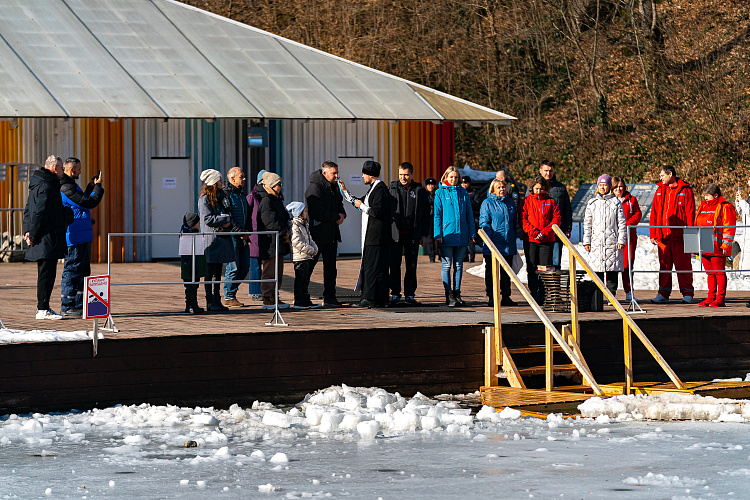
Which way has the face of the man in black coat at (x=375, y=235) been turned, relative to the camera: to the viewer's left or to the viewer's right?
to the viewer's left

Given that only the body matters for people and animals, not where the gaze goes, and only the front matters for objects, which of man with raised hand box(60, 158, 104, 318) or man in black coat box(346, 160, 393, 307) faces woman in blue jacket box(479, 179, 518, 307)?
the man with raised hand

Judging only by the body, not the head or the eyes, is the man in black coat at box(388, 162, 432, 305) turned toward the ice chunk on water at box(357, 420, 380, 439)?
yes

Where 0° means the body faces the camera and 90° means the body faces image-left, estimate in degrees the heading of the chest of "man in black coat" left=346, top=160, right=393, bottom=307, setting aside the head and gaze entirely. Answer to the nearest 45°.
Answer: approximately 90°

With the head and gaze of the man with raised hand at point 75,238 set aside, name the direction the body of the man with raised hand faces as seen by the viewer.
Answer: to the viewer's right

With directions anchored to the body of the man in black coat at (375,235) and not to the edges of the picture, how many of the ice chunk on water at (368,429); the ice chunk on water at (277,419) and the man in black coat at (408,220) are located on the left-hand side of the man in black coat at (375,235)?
2

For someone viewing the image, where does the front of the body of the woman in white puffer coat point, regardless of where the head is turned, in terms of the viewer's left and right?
facing the viewer

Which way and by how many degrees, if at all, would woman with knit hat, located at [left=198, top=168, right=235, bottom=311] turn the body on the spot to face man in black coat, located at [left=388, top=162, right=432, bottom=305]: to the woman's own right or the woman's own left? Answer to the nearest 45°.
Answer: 0° — they already face them

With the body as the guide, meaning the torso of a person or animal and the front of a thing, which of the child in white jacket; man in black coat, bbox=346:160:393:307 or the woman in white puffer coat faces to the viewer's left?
the man in black coat

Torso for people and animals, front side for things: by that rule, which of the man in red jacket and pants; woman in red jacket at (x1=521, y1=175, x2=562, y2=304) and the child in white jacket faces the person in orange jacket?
the child in white jacket

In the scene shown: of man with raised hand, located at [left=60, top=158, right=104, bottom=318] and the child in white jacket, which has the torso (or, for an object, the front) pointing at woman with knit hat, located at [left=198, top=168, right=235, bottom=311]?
the man with raised hand

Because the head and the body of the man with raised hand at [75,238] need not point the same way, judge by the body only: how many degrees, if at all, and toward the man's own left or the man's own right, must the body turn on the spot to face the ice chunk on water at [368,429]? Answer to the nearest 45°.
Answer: approximately 45° to the man's own right

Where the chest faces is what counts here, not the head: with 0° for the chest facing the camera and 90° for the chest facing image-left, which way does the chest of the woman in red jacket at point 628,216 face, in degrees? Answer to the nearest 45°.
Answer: approximately 45°

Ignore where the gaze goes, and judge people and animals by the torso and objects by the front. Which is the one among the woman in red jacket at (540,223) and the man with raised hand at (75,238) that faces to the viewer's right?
the man with raised hand

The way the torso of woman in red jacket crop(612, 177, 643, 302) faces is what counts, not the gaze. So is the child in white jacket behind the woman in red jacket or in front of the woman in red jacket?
in front

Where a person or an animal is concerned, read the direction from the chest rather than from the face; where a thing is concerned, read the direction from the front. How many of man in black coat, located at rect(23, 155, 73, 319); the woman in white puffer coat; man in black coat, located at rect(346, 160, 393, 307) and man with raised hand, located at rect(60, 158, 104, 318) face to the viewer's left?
1

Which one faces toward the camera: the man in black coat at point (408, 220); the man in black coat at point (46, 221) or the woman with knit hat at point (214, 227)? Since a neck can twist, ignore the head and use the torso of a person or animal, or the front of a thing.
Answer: the man in black coat at point (408, 220)
